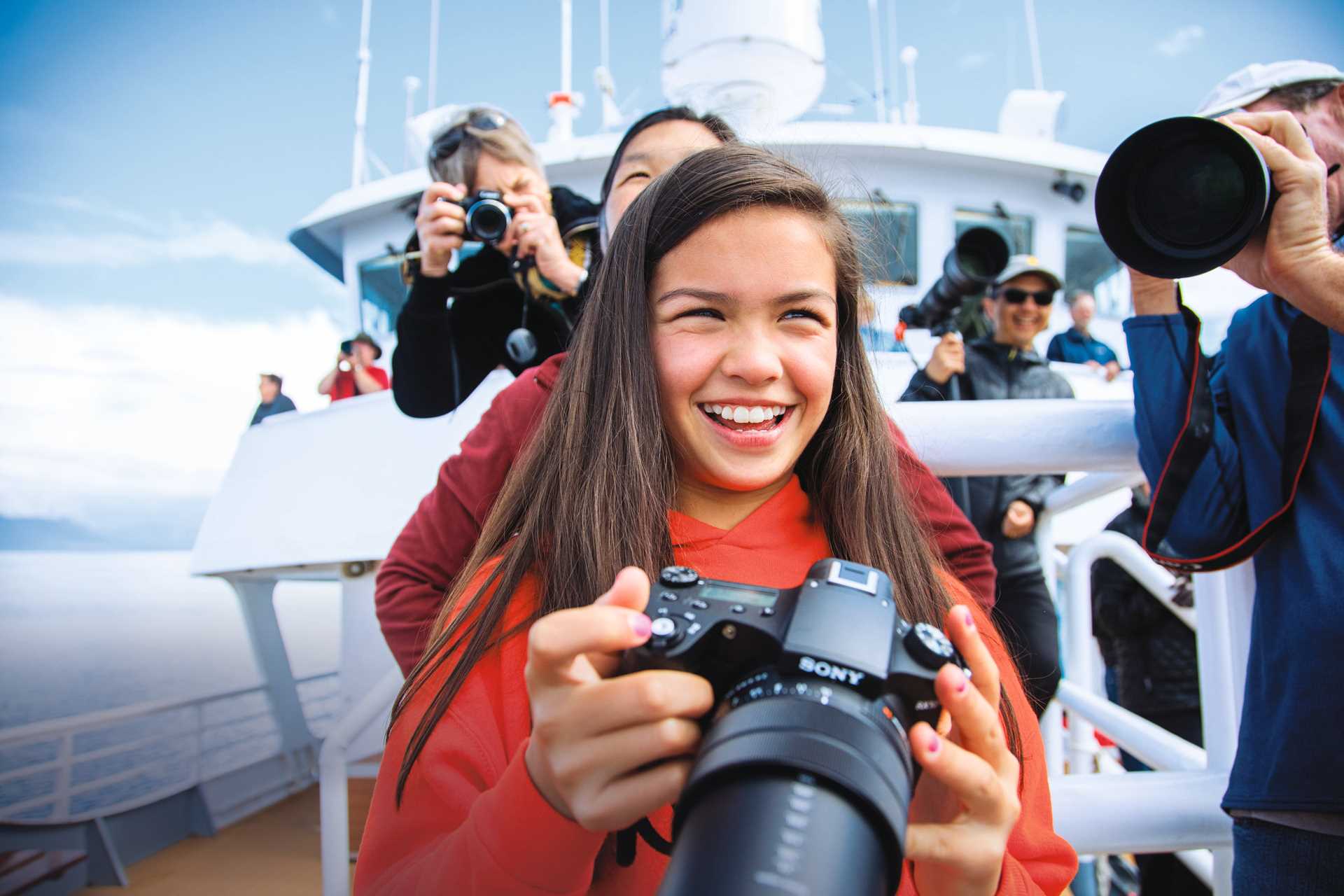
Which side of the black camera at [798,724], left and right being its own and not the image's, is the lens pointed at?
front

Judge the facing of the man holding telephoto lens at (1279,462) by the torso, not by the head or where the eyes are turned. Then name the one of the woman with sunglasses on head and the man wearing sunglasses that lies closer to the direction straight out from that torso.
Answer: the woman with sunglasses on head

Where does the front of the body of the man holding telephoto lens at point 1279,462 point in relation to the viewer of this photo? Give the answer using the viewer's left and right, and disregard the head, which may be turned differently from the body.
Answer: facing the viewer and to the left of the viewer

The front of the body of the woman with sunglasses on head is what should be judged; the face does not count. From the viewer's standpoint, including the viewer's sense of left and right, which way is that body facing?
facing the viewer

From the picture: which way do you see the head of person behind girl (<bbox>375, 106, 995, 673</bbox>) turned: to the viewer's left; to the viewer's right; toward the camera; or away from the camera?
toward the camera

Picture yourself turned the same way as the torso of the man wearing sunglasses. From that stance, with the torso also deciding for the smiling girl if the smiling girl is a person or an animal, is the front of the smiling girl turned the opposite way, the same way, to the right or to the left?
the same way

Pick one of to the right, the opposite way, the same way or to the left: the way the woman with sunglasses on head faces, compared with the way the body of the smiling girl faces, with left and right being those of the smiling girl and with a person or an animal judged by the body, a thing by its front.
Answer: the same way

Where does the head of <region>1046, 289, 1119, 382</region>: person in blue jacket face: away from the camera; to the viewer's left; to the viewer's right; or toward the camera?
toward the camera

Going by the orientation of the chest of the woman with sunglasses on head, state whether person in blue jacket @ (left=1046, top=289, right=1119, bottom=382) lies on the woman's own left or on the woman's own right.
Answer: on the woman's own left

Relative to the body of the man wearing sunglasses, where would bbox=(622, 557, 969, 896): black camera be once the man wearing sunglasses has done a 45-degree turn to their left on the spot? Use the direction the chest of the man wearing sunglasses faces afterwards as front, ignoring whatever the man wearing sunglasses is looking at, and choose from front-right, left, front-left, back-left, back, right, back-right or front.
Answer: front-right

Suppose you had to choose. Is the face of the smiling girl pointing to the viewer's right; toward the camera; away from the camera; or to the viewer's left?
toward the camera

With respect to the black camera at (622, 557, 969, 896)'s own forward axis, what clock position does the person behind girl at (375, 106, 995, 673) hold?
The person behind girl is roughly at 5 o'clock from the black camera.

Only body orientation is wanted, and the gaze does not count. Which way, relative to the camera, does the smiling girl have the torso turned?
toward the camera
